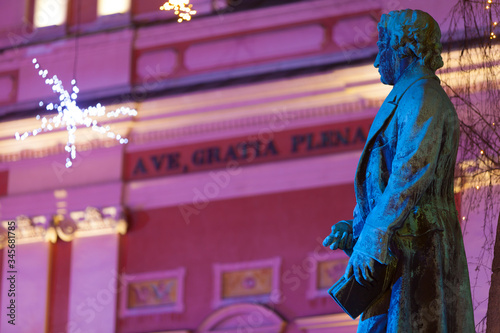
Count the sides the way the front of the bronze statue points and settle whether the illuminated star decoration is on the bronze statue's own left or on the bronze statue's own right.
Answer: on the bronze statue's own right

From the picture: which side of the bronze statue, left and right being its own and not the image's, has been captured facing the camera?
left

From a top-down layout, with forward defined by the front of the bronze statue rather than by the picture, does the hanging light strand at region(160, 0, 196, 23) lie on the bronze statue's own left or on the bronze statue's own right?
on the bronze statue's own right
